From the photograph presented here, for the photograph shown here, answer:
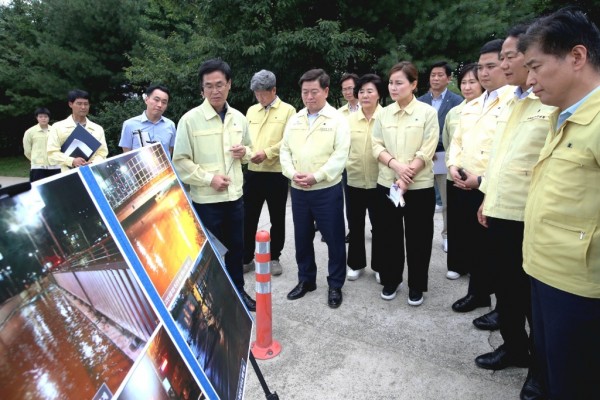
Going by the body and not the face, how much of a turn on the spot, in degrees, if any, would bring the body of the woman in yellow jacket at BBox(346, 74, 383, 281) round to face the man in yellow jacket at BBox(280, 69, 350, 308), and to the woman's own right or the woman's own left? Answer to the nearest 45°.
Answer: approximately 45° to the woman's own right

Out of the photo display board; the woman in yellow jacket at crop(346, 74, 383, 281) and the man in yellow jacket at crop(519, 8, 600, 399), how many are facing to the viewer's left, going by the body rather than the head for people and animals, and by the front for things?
1

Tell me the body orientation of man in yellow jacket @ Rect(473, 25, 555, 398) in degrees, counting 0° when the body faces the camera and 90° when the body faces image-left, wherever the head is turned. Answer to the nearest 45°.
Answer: approximately 45°

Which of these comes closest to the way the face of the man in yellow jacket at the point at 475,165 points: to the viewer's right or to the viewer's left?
to the viewer's left

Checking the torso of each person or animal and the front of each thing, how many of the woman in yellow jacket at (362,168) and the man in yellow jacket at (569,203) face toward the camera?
1

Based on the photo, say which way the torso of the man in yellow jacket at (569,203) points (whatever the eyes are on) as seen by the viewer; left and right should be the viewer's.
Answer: facing to the left of the viewer

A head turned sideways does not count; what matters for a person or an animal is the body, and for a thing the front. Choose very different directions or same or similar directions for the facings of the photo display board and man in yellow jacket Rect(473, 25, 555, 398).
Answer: very different directions

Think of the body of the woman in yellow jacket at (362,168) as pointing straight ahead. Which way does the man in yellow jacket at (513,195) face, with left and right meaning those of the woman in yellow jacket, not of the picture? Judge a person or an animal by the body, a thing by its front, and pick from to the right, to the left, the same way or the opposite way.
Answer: to the right

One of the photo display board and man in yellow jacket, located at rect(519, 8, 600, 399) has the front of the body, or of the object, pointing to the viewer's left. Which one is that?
the man in yellow jacket

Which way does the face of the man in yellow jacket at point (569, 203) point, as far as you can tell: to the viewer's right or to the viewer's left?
to the viewer's left
